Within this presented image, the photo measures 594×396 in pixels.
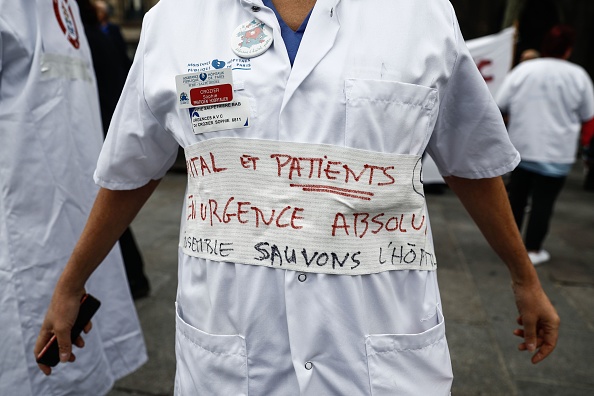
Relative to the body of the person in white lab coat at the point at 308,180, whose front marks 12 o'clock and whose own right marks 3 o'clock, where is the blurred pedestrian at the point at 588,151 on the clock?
The blurred pedestrian is roughly at 7 o'clock from the person in white lab coat.

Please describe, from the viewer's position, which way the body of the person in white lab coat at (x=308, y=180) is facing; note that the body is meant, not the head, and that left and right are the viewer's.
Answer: facing the viewer

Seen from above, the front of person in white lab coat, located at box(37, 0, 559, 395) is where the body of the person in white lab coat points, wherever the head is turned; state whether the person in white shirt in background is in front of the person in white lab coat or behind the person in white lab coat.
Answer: behind

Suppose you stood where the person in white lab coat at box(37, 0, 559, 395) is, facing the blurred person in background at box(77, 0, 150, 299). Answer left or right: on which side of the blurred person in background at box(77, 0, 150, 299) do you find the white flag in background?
right

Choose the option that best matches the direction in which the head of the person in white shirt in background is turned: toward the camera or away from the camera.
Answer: away from the camera

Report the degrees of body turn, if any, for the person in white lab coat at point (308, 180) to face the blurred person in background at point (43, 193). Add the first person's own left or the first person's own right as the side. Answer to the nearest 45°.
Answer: approximately 135° to the first person's own right

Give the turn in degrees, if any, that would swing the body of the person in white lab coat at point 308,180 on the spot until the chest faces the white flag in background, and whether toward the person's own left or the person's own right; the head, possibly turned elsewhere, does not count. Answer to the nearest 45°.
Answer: approximately 135° to the person's own left

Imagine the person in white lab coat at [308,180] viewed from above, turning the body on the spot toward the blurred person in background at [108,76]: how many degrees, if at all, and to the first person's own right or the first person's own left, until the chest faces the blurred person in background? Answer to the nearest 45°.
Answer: approximately 135° to the first person's own right
